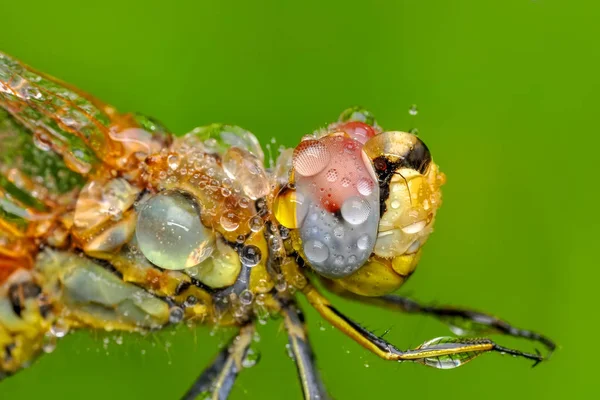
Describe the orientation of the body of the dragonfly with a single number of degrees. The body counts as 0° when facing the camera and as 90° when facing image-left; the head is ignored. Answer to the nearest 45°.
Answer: approximately 270°
